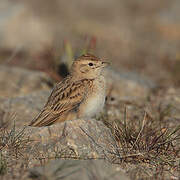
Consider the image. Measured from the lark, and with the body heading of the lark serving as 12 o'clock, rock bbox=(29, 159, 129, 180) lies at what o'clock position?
The rock is roughly at 3 o'clock from the lark.

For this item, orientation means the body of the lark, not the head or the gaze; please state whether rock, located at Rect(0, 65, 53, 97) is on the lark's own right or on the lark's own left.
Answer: on the lark's own left

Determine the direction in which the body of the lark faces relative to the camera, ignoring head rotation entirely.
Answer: to the viewer's right

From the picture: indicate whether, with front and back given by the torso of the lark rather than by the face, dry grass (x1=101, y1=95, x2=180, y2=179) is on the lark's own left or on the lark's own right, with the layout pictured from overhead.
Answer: on the lark's own right

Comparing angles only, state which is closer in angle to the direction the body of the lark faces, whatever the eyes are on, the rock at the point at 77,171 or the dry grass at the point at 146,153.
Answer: the dry grass
